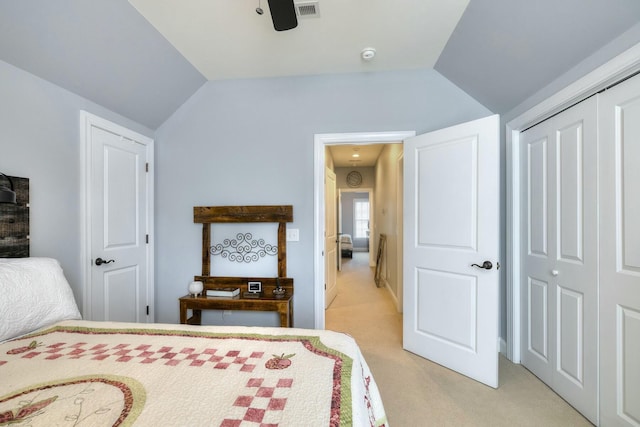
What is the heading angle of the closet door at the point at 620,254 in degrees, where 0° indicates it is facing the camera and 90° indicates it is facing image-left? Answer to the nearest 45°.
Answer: approximately 45°

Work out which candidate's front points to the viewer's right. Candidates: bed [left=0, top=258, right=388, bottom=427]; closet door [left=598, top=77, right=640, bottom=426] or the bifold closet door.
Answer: the bed

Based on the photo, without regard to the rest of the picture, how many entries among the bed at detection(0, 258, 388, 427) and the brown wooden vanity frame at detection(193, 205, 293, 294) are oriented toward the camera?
1

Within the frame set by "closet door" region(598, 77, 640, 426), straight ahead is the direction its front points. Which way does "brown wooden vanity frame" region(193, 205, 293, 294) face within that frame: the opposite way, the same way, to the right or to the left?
to the left

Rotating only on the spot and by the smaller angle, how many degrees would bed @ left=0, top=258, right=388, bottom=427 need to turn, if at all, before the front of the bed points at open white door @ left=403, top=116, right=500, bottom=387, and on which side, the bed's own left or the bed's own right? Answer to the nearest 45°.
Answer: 0° — it already faces it

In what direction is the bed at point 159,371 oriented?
to the viewer's right

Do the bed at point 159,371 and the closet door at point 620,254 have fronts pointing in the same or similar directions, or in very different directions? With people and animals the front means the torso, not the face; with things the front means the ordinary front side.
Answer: very different directions

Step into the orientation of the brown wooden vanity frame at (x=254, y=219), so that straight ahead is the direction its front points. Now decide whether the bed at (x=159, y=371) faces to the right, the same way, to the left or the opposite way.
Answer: to the left

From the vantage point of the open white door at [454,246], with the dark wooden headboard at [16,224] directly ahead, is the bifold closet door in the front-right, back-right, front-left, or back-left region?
back-left

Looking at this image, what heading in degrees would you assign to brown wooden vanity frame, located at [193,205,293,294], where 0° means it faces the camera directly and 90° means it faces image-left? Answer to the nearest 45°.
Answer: approximately 0°
